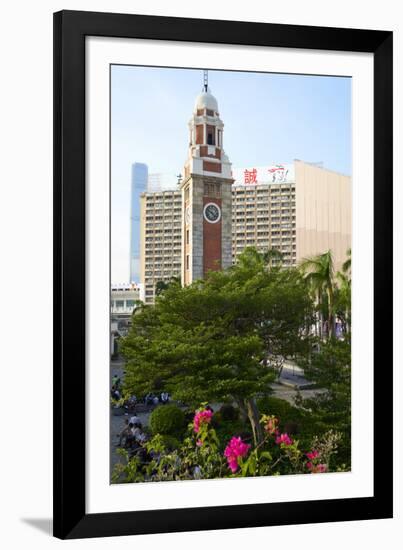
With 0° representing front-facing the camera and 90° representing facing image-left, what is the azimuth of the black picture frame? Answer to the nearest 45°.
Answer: approximately 315°
